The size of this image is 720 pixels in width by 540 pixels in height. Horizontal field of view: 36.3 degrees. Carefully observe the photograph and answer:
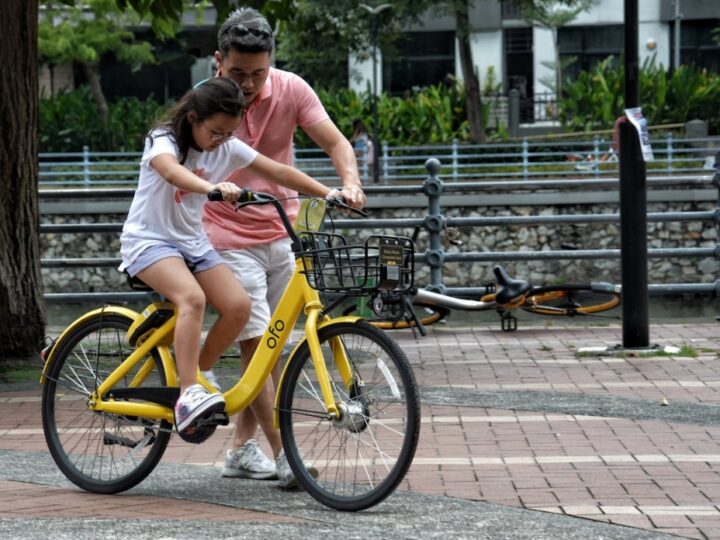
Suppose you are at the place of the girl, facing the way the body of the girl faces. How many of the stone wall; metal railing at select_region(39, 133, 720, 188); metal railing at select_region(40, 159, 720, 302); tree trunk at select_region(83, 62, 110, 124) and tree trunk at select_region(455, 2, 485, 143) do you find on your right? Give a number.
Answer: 0

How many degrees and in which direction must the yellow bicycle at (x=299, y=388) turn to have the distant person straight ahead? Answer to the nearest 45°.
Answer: approximately 135° to its left

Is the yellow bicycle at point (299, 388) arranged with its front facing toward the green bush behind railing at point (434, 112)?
no

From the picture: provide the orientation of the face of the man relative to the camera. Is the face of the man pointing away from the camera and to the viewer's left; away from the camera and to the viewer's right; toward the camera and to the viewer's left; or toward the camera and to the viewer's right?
toward the camera and to the viewer's right

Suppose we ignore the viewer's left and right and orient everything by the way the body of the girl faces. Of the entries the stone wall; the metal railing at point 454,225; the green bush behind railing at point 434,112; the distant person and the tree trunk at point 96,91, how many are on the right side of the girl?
0

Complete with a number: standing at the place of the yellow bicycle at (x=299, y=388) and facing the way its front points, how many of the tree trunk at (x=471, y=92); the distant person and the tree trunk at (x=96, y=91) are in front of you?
0

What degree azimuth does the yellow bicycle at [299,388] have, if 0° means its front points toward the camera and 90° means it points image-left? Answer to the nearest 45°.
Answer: approximately 315°

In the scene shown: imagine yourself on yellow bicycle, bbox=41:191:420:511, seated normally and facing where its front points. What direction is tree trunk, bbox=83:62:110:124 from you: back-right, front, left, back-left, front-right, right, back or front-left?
back-left

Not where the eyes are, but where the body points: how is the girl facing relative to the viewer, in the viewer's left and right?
facing the viewer and to the right of the viewer

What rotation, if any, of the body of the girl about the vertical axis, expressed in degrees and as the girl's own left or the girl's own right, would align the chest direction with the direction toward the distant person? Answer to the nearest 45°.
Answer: approximately 135° to the girl's own left

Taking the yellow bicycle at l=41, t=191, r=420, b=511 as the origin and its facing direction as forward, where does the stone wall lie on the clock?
The stone wall is roughly at 8 o'clock from the yellow bicycle.

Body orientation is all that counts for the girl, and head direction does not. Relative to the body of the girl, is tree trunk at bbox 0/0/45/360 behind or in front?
behind
